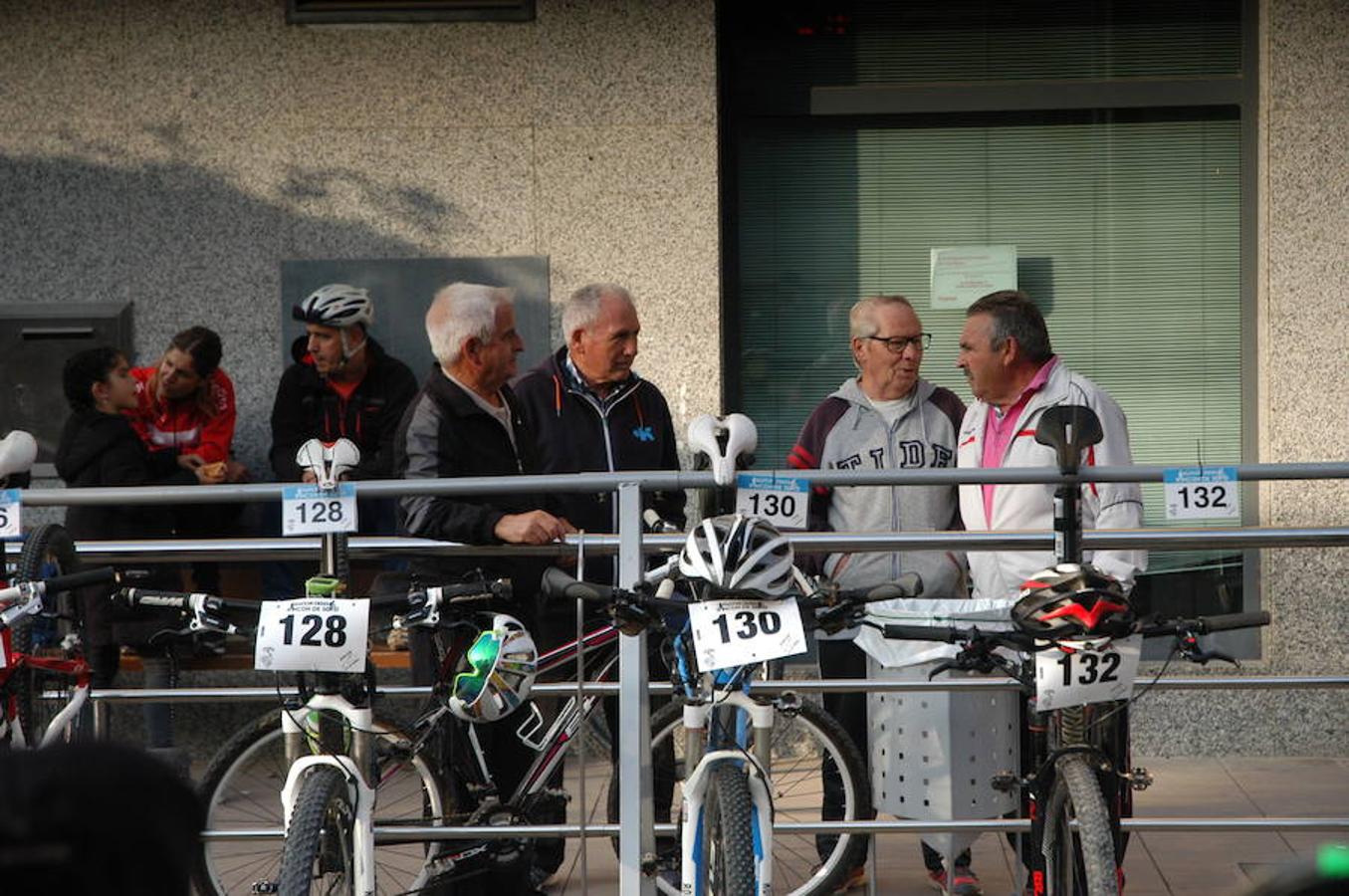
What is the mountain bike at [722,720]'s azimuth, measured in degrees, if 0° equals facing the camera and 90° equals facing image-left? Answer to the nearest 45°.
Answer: approximately 0°

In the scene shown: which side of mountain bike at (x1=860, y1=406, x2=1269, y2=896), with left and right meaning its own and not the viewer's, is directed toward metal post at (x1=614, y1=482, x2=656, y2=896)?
right

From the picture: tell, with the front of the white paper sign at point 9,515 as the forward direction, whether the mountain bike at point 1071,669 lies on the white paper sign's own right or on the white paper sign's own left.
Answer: on the white paper sign's own left

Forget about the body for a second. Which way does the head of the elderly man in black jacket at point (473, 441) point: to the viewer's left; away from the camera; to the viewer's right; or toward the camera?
to the viewer's right

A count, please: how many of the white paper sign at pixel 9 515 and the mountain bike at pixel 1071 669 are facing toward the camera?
2

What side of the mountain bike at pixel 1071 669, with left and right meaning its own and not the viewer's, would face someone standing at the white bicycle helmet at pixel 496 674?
right

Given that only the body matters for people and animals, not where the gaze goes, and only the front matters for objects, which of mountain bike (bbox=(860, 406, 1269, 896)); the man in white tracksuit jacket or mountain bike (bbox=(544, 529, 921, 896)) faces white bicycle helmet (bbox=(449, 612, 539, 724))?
the man in white tracksuit jacket

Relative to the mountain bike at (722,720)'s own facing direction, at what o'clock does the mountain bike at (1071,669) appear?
the mountain bike at (1071,669) is roughly at 9 o'clock from the mountain bike at (722,720).
